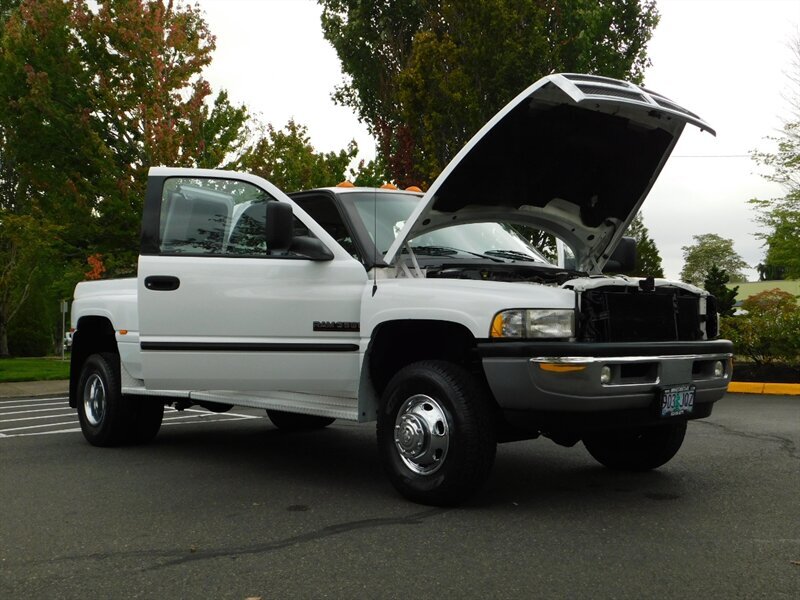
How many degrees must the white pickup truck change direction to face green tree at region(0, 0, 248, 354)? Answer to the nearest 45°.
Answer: approximately 180°

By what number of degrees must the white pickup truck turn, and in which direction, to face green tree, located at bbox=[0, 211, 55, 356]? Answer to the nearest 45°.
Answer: approximately 180°

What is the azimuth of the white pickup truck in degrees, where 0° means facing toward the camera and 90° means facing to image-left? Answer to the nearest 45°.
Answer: approximately 315°

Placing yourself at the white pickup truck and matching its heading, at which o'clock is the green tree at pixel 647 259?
The green tree is roughly at 8 o'clock from the white pickup truck.

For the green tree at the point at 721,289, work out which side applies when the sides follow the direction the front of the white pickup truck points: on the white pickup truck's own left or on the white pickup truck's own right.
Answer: on the white pickup truck's own left

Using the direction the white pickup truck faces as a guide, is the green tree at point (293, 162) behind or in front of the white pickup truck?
behind

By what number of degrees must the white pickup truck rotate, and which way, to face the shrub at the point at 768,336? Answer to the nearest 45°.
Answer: approximately 90° to its left

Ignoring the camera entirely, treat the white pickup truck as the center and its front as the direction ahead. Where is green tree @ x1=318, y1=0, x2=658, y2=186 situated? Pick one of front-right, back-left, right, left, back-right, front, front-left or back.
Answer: back-left

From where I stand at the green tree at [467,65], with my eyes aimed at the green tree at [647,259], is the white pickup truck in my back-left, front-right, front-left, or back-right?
back-right
